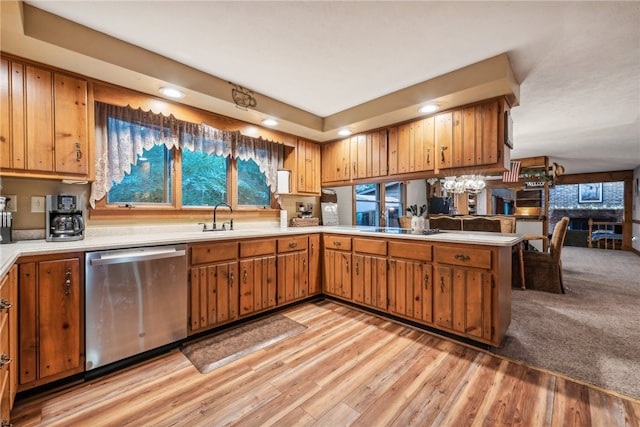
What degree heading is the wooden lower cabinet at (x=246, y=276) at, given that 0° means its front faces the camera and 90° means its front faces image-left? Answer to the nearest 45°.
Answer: approximately 315°

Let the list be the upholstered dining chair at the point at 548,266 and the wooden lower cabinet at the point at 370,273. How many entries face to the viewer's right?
0

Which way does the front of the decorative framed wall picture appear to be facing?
toward the camera

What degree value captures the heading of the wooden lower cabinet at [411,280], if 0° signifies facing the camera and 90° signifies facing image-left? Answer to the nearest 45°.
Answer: approximately 45°

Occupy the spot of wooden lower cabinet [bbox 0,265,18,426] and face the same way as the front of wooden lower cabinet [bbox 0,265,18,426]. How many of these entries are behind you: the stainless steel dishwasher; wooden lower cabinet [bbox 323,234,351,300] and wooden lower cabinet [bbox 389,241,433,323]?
0

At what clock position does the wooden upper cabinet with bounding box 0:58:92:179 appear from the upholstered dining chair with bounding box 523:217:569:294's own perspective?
The wooden upper cabinet is roughly at 10 o'clock from the upholstered dining chair.

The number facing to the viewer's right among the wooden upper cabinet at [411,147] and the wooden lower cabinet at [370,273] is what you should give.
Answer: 0

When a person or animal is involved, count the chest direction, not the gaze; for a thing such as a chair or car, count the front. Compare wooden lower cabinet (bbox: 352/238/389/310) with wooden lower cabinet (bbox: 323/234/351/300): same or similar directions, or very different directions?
same or similar directions

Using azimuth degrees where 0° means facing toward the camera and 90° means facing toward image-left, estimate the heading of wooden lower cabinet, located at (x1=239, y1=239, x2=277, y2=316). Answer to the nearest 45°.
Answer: approximately 315°

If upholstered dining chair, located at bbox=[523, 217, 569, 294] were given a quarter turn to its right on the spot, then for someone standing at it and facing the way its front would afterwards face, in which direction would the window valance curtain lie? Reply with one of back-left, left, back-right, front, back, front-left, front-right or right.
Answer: back-left

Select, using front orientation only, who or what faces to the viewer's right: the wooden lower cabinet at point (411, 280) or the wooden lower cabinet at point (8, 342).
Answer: the wooden lower cabinet at point (8, 342)

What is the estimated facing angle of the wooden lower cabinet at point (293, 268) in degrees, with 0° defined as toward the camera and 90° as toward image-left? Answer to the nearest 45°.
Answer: approximately 315°

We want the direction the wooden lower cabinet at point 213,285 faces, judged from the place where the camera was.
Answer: facing the viewer and to the right of the viewer
